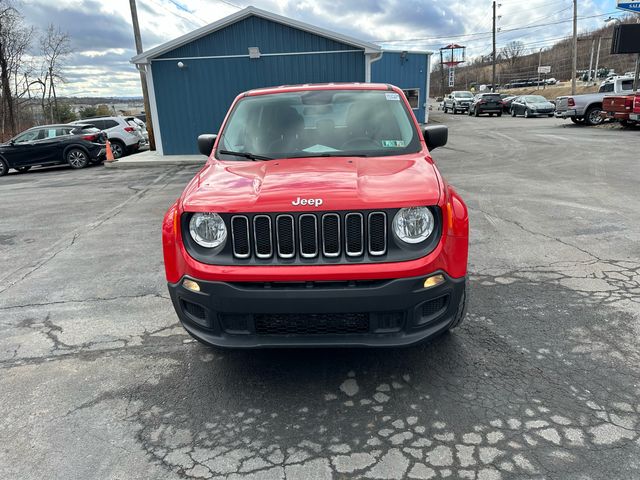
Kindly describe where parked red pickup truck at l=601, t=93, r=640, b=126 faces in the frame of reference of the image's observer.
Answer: facing away from the viewer and to the right of the viewer

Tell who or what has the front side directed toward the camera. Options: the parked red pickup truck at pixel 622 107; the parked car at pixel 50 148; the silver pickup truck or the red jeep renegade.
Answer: the red jeep renegade

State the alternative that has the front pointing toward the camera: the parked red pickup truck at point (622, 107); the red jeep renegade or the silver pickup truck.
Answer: the red jeep renegade

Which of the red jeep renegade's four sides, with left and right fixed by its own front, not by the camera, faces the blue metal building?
back

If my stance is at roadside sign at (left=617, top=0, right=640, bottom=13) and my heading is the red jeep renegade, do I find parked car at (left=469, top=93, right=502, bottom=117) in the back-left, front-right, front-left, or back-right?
back-right

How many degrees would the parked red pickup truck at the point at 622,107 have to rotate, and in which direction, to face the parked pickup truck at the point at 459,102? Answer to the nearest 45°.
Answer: approximately 90° to its left

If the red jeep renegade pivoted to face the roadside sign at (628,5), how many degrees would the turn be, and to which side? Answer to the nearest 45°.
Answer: approximately 135° to its left

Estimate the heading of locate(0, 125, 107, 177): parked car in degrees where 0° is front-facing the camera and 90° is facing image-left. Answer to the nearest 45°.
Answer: approximately 90°

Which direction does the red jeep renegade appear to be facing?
toward the camera

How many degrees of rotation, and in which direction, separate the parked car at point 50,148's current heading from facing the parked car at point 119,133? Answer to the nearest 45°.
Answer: approximately 135° to its right
